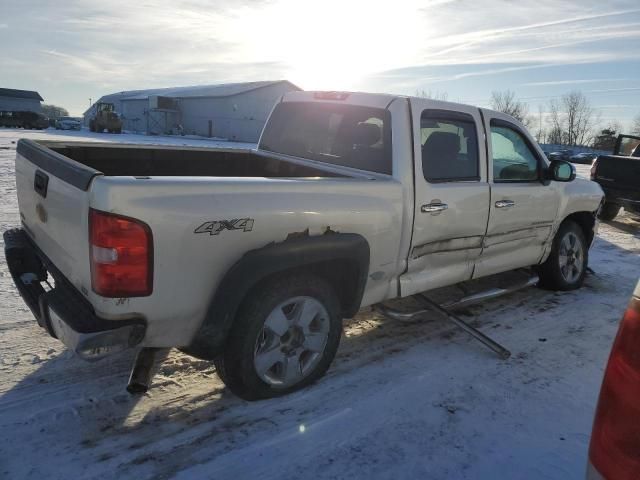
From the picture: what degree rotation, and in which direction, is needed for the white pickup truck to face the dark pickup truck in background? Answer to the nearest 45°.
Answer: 0° — it already faces it

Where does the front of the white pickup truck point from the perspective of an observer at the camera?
facing away from the viewer and to the right of the viewer
